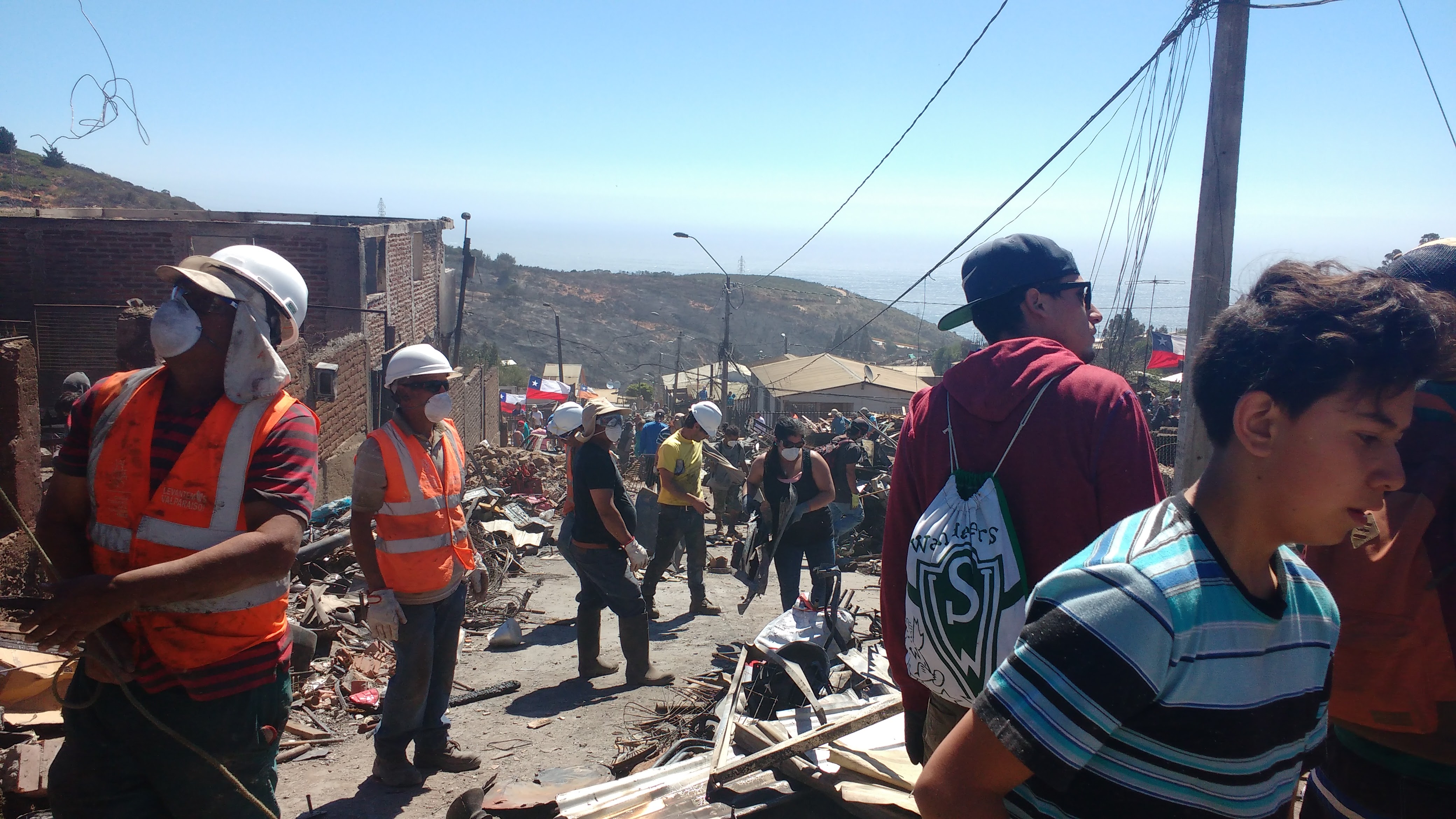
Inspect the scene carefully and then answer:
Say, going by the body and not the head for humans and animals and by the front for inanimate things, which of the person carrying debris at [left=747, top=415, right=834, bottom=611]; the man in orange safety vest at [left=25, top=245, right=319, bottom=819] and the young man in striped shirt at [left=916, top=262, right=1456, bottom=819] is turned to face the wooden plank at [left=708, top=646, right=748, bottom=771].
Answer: the person carrying debris

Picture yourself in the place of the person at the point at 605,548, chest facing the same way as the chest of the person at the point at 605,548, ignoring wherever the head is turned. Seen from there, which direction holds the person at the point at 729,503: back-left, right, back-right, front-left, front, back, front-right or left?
left

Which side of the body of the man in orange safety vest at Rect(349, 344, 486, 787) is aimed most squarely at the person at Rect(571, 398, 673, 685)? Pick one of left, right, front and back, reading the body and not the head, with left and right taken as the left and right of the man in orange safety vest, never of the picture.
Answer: left

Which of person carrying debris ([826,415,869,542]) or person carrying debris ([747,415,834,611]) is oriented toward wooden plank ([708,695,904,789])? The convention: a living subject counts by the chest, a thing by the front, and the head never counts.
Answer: person carrying debris ([747,415,834,611])

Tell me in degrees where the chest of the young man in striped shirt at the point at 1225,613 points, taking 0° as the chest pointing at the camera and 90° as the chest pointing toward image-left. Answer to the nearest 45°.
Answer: approximately 315°

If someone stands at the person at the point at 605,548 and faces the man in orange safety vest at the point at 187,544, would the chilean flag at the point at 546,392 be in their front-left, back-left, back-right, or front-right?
back-right

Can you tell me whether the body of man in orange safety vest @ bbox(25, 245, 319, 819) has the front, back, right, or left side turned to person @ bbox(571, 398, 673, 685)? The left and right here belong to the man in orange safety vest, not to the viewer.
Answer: back

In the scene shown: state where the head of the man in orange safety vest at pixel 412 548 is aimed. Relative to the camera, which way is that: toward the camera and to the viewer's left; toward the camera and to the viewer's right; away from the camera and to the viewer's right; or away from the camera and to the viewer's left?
toward the camera and to the viewer's right

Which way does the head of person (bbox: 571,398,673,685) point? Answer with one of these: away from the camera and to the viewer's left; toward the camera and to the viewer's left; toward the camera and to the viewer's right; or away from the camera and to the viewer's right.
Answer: toward the camera and to the viewer's right

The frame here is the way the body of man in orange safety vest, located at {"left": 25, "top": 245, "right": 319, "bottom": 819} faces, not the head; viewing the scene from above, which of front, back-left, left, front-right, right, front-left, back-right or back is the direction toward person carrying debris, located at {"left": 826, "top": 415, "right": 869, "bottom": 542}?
back

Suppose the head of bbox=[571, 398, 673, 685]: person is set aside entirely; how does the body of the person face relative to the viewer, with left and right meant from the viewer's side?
facing to the right of the viewer
